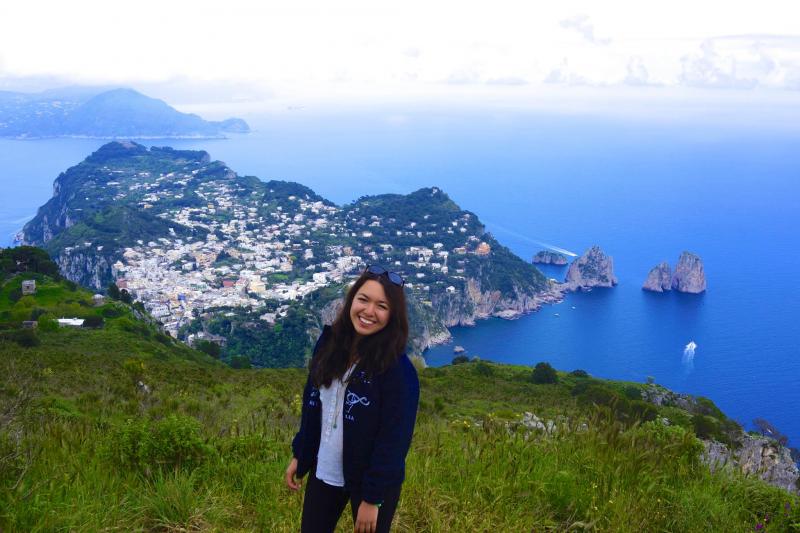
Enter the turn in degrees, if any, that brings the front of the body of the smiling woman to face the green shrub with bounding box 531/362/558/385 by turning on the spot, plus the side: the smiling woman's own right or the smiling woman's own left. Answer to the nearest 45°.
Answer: approximately 135° to the smiling woman's own right

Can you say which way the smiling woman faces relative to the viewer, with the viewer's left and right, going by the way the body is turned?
facing the viewer and to the left of the viewer

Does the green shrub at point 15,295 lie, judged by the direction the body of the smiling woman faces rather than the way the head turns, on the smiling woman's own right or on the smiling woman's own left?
on the smiling woman's own right

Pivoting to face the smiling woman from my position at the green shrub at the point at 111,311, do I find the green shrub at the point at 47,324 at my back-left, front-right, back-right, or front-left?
front-right

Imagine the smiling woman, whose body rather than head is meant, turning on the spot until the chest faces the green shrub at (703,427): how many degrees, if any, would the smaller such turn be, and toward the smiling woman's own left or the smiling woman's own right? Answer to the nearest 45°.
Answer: approximately 180°

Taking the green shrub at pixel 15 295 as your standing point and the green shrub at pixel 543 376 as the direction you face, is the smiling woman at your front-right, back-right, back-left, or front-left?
front-right

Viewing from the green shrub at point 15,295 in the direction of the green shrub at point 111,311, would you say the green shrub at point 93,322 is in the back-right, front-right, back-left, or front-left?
front-right

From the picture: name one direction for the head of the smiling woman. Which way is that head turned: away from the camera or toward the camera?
toward the camera

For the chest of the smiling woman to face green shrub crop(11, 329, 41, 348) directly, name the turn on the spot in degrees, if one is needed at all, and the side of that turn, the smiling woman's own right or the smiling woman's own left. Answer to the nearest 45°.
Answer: approximately 90° to the smiling woman's own right

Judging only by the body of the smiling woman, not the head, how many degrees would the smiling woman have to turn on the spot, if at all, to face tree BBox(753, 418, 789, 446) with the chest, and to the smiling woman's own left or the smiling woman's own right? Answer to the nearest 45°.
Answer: approximately 180°

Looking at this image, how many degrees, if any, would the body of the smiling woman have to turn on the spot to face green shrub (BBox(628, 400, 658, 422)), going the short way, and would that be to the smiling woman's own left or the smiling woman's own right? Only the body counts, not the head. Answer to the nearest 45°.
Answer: approximately 180°

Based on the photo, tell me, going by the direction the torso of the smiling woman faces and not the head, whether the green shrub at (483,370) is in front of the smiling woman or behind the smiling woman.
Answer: behind
